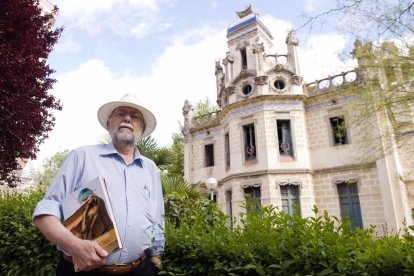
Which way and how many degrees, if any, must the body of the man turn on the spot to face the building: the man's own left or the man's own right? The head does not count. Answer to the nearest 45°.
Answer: approximately 90° to the man's own left

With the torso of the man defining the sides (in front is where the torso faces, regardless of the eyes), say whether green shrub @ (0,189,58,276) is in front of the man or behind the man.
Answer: behind

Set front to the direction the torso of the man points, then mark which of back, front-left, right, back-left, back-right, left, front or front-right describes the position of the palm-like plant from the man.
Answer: back-left

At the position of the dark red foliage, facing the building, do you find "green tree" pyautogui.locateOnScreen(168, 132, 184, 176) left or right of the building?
left

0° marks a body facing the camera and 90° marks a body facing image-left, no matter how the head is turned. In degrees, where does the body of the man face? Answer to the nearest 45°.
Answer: approximately 315°

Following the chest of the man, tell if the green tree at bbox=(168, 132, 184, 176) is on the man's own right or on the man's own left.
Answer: on the man's own left
